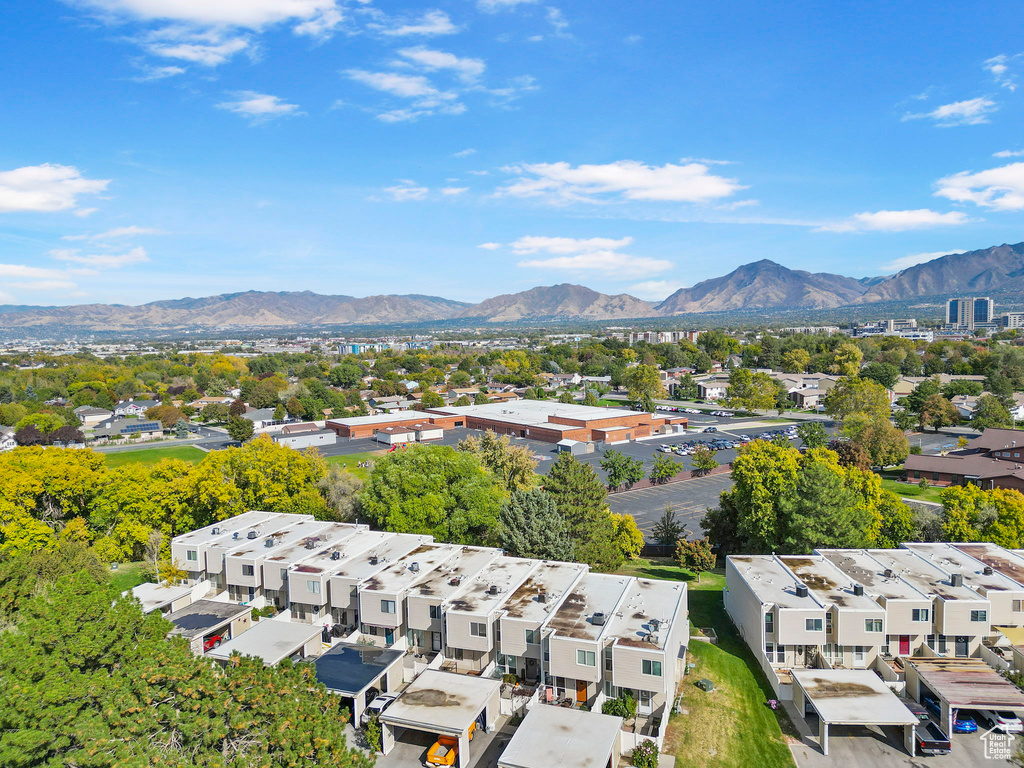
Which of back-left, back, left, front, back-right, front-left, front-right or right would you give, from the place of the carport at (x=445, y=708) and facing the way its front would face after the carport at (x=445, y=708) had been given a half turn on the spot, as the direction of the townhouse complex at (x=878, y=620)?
front-right

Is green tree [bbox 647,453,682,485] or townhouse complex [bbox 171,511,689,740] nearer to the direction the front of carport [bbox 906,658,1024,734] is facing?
the townhouse complex

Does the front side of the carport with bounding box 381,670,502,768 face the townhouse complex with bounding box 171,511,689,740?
no

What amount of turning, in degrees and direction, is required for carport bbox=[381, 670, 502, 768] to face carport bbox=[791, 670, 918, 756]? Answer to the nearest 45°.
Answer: approximately 135° to its left

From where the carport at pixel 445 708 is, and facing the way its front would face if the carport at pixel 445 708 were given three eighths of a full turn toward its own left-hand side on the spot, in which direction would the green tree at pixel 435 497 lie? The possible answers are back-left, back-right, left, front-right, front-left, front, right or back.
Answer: left

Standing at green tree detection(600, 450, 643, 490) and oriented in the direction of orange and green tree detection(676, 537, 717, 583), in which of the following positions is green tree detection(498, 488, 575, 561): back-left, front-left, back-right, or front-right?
front-right

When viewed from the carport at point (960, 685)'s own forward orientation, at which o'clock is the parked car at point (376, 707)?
The parked car is roughly at 2 o'clock from the carport.

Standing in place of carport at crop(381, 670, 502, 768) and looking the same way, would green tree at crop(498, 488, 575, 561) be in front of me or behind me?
behind

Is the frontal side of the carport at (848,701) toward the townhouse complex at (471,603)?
no

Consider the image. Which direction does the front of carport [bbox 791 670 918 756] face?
toward the camera

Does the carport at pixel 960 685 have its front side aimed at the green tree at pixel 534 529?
no

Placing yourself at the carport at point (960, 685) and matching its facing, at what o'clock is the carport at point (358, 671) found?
the carport at point (358, 671) is roughly at 2 o'clock from the carport at point (960, 685).

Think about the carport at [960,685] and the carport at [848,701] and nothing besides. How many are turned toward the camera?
2

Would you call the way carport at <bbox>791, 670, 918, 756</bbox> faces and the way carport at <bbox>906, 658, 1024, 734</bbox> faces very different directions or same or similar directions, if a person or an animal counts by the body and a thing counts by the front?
same or similar directions

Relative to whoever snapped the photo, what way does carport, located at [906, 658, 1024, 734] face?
facing the viewer

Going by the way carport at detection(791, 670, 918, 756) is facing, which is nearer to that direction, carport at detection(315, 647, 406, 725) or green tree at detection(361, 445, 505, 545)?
the carport

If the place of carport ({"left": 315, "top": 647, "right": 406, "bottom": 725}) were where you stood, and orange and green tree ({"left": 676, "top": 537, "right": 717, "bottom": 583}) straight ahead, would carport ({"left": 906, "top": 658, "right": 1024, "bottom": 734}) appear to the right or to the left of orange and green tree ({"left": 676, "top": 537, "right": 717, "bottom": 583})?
right

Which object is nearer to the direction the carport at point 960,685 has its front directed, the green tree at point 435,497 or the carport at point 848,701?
the carport

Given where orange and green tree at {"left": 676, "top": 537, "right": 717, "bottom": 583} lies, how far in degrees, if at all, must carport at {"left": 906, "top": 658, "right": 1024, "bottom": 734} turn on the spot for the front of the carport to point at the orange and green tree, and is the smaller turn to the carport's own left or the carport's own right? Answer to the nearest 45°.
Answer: approximately 135° to the carport's own right

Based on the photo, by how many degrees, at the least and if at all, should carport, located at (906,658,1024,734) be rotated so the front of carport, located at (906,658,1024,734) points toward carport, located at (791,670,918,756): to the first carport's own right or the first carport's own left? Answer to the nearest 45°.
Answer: approximately 45° to the first carport's own right

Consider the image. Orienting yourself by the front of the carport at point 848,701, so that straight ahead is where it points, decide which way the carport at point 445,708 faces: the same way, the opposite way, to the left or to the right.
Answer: the same way
